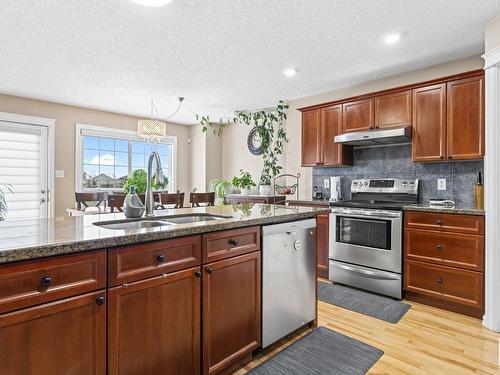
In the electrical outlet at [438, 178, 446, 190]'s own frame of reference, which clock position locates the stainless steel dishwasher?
The stainless steel dishwasher is roughly at 1 o'clock from the electrical outlet.

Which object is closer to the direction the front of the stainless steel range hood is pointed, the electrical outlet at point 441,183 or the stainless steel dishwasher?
the stainless steel dishwasher

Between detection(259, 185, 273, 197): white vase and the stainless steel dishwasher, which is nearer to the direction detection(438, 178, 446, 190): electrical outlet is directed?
the stainless steel dishwasher

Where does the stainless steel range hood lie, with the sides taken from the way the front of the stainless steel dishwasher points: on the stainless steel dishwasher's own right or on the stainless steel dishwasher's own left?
on the stainless steel dishwasher's own left

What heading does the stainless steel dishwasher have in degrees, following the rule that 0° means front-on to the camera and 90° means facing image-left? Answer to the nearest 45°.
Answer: approximately 315°

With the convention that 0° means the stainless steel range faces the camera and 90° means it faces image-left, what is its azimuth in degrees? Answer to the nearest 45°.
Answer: approximately 45°

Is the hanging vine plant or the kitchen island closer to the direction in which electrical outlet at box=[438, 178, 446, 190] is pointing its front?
the kitchen island

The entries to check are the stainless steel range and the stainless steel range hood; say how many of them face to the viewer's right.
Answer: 0

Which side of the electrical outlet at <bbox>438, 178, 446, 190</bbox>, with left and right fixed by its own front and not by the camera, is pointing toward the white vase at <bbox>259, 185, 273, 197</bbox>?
right
